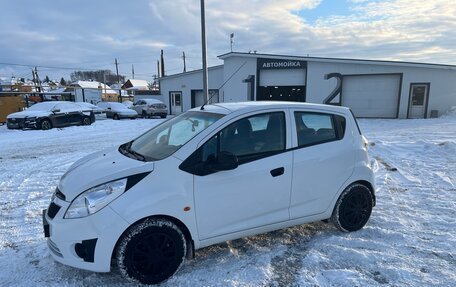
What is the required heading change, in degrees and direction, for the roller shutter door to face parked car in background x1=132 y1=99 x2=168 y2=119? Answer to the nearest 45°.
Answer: approximately 90° to its right

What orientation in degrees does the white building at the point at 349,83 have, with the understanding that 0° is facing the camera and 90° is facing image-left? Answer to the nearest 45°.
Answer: approximately 0°

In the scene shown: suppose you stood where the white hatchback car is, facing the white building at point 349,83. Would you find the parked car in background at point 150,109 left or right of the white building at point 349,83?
left

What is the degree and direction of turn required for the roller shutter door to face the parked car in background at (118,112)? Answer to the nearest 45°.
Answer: approximately 90° to its right
